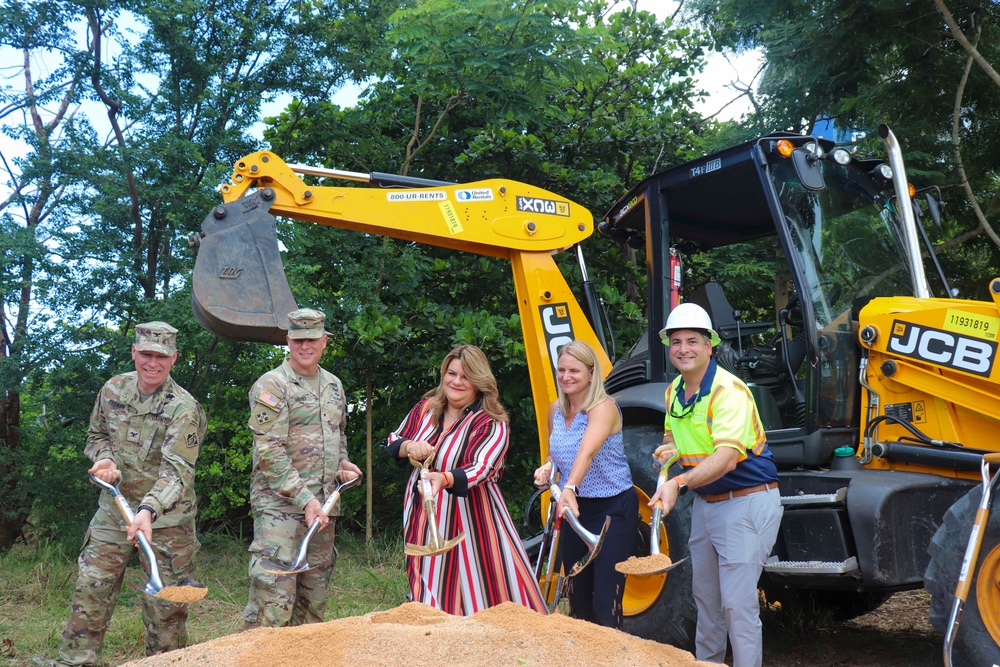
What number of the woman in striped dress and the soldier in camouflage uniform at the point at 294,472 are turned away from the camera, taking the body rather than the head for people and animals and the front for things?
0

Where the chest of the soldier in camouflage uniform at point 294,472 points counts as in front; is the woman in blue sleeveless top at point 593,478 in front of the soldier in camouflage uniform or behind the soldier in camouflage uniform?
in front

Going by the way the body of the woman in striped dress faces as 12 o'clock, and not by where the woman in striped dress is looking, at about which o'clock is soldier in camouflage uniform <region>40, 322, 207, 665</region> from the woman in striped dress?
The soldier in camouflage uniform is roughly at 2 o'clock from the woman in striped dress.

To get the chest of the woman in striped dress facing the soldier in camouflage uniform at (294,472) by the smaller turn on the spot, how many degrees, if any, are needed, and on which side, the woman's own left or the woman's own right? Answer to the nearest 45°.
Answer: approximately 45° to the woman's own right

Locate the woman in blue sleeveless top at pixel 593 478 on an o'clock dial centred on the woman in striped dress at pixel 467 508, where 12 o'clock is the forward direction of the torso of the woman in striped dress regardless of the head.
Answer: The woman in blue sleeveless top is roughly at 8 o'clock from the woman in striped dress.

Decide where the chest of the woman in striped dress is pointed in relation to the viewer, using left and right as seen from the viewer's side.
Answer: facing the viewer and to the left of the viewer

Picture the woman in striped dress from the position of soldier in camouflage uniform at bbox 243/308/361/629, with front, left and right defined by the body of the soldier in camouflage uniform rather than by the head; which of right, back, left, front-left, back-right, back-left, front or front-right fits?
front-left

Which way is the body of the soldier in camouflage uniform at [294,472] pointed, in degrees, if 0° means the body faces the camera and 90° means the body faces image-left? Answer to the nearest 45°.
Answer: approximately 315°

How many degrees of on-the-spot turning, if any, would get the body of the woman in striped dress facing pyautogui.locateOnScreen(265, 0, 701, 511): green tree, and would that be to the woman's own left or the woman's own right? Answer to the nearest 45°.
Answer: approximately 135° to the woman's own right
